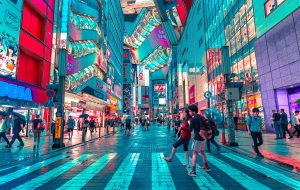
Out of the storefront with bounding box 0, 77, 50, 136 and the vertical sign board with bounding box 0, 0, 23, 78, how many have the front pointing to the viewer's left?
0

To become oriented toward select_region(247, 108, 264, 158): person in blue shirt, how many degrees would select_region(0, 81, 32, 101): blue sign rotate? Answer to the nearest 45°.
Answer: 0° — it already faces them

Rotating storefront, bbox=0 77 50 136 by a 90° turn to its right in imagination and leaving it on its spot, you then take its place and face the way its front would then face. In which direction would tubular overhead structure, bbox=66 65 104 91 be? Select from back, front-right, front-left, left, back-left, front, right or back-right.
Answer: back

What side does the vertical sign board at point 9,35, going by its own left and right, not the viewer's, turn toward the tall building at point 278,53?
front

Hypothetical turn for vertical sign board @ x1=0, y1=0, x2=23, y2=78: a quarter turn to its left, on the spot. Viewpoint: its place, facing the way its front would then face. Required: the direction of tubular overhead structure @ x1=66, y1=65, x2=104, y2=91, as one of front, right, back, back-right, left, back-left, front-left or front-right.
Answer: front

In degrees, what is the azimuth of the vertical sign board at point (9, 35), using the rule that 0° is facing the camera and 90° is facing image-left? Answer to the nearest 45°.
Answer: approximately 315°

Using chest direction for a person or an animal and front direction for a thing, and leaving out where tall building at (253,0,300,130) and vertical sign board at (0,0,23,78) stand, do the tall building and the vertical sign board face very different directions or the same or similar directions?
very different directions

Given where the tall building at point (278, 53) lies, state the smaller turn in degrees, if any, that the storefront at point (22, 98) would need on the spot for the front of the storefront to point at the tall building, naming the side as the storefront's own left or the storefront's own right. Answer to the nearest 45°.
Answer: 0° — it already faces it

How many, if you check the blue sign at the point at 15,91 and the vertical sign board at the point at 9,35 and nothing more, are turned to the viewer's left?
0

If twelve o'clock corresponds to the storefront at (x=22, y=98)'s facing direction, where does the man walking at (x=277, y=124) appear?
The man walking is roughly at 12 o'clock from the storefront.

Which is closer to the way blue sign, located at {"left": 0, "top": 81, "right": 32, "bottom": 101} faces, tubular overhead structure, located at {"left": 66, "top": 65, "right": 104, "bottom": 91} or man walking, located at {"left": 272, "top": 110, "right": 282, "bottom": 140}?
the man walking

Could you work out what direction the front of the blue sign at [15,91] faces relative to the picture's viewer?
facing the viewer and to the right of the viewer

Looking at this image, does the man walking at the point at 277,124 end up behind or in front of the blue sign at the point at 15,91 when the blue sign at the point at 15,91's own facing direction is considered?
in front

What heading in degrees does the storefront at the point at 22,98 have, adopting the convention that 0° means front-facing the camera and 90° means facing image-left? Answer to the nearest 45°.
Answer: approximately 315°
